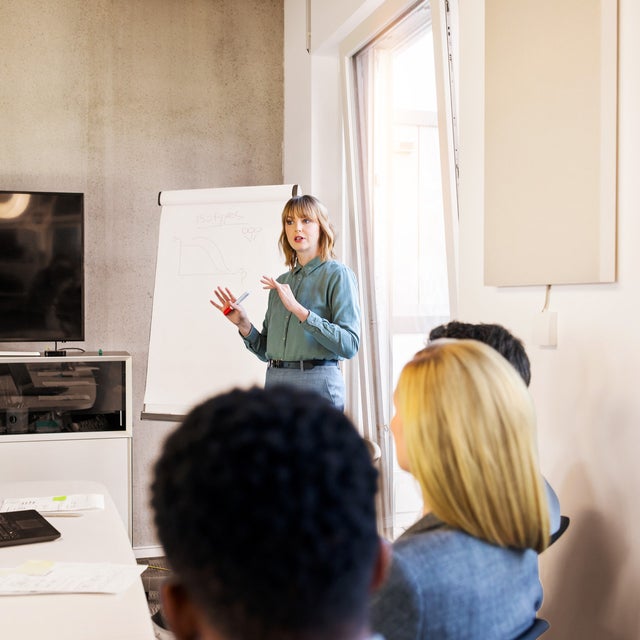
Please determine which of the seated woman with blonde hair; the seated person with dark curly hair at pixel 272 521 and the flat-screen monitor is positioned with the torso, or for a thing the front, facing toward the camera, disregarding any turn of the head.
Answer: the flat-screen monitor

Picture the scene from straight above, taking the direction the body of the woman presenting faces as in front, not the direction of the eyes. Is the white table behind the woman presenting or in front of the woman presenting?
in front

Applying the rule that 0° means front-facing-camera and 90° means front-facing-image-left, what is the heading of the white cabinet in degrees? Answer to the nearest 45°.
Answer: approximately 0°

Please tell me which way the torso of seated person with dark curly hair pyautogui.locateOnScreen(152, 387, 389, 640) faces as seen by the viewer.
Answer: away from the camera

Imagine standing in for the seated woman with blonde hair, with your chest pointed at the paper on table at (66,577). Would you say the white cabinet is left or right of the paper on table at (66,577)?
right

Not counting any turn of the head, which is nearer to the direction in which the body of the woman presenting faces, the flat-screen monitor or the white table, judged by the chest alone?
the white table

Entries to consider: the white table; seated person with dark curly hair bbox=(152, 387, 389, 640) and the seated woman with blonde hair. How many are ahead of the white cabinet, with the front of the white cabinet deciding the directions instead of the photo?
3

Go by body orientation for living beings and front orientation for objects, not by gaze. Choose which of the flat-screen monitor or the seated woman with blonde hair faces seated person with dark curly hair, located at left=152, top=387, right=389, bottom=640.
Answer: the flat-screen monitor

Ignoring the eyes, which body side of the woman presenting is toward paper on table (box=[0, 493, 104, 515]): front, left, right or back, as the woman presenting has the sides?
front

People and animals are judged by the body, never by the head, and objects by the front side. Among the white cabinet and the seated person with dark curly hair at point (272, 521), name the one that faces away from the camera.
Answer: the seated person with dark curly hair

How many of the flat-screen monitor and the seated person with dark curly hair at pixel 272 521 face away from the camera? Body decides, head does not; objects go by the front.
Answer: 1

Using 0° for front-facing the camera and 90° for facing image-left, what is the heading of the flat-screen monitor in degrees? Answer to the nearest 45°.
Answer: approximately 0°

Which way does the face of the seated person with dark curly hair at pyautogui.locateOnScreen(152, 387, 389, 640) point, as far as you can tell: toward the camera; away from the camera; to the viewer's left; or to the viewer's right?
away from the camera

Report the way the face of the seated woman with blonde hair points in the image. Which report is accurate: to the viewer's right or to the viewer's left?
to the viewer's left

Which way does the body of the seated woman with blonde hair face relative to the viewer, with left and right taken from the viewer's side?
facing away from the viewer and to the left of the viewer

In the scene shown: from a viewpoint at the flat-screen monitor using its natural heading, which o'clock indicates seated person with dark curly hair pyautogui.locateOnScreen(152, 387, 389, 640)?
The seated person with dark curly hair is roughly at 12 o'clock from the flat-screen monitor.
